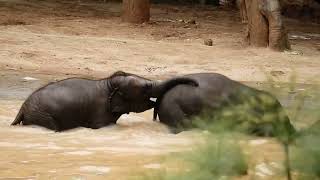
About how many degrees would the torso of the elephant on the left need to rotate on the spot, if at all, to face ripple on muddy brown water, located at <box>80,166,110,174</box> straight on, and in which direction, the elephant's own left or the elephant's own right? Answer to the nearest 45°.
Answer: approximately 90° to the elephant's own right

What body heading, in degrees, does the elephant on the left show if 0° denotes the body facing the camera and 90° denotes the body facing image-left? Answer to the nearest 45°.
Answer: approximately 270°
